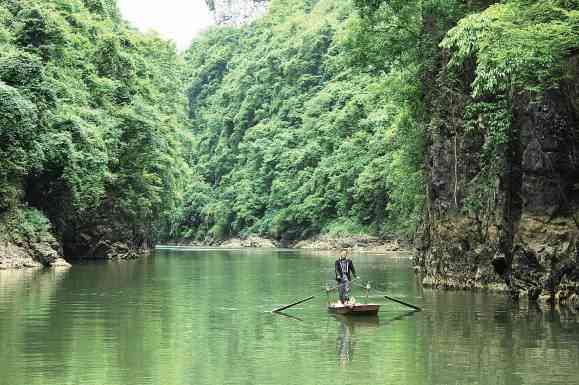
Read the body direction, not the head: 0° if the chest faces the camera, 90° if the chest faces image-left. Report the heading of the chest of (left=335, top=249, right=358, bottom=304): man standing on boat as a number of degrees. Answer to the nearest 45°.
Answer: approximately 0°
